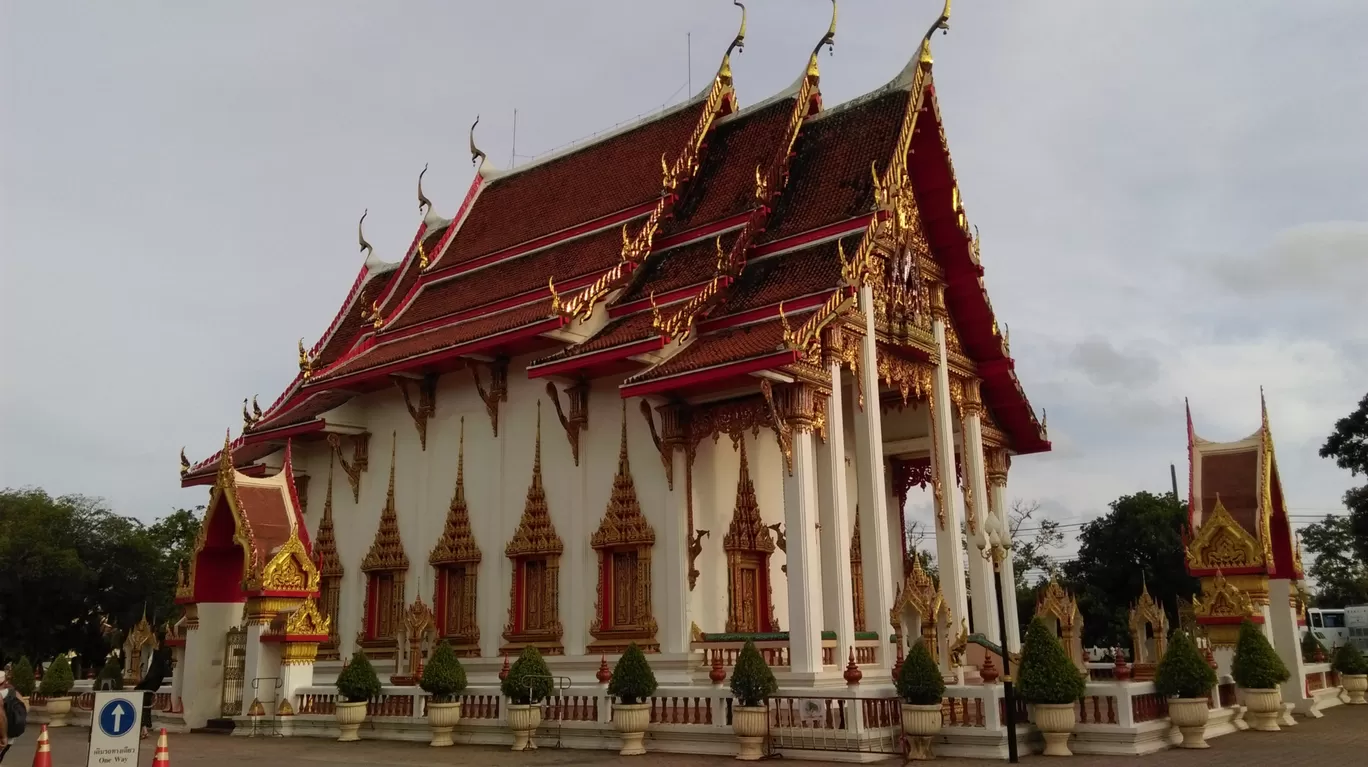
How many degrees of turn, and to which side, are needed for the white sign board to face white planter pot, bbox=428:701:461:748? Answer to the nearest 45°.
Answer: approximately 135° to its left

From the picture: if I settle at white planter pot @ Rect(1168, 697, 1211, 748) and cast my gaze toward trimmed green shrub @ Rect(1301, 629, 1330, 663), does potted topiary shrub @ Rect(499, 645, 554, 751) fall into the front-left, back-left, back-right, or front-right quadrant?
back-left

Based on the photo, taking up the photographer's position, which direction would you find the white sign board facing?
facing the viewer

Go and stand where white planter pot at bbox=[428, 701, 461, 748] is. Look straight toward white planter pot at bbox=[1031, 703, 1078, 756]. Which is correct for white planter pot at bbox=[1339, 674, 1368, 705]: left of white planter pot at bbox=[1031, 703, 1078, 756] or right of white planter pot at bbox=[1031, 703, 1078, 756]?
left

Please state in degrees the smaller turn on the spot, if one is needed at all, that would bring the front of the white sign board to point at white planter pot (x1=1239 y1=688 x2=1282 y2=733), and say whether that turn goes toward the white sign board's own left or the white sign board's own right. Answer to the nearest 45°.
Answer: approximately 90° to the white sign board's own left

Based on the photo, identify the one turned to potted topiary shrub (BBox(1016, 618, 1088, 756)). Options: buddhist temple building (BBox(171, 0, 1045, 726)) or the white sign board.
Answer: the buddhist temple building

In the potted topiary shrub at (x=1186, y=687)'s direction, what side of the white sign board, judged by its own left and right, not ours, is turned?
left

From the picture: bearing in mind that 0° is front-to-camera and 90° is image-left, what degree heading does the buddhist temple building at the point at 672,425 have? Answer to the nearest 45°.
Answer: approximately 315°

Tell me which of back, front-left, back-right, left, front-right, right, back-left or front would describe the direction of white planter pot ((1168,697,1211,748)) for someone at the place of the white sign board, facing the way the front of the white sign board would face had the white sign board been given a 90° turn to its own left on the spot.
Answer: front

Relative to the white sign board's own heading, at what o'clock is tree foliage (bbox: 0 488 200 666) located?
The tree foliage is roughly at 6 o'clock from the white sign board.

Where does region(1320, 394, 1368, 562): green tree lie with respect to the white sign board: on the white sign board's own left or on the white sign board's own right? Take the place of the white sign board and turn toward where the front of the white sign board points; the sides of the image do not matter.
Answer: on the white sign board's own left
